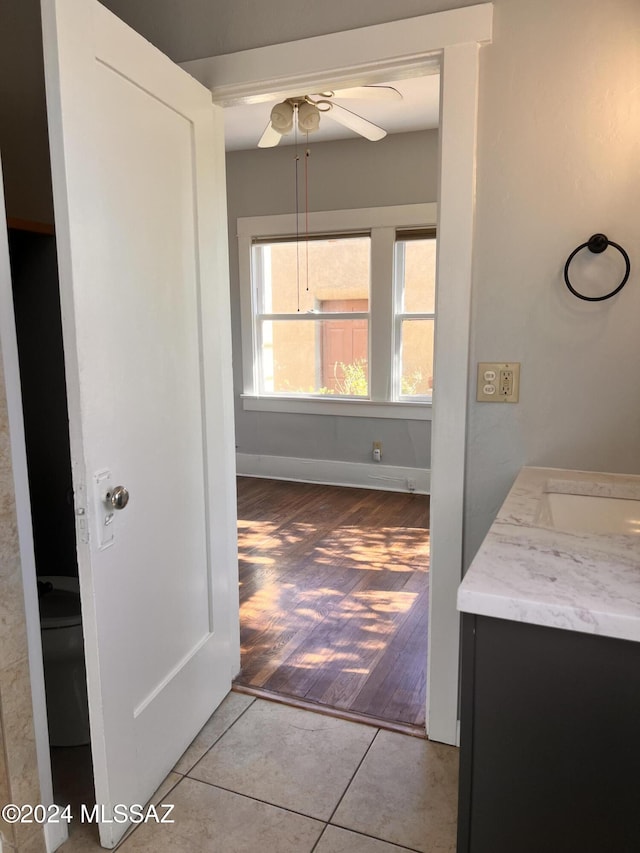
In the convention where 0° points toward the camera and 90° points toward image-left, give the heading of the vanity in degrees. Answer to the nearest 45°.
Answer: approximately 90°

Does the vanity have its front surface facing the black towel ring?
no

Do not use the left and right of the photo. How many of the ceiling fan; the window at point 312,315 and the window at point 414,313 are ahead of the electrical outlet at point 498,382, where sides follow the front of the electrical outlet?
0

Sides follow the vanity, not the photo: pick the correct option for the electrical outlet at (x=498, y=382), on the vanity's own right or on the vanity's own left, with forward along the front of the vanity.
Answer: on the vanity's own right

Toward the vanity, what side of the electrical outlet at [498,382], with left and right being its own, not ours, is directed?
front

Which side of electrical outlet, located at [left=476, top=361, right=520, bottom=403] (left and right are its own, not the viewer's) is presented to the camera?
front

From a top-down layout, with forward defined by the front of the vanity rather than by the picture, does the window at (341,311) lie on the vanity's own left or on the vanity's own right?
on the vanity's own right
